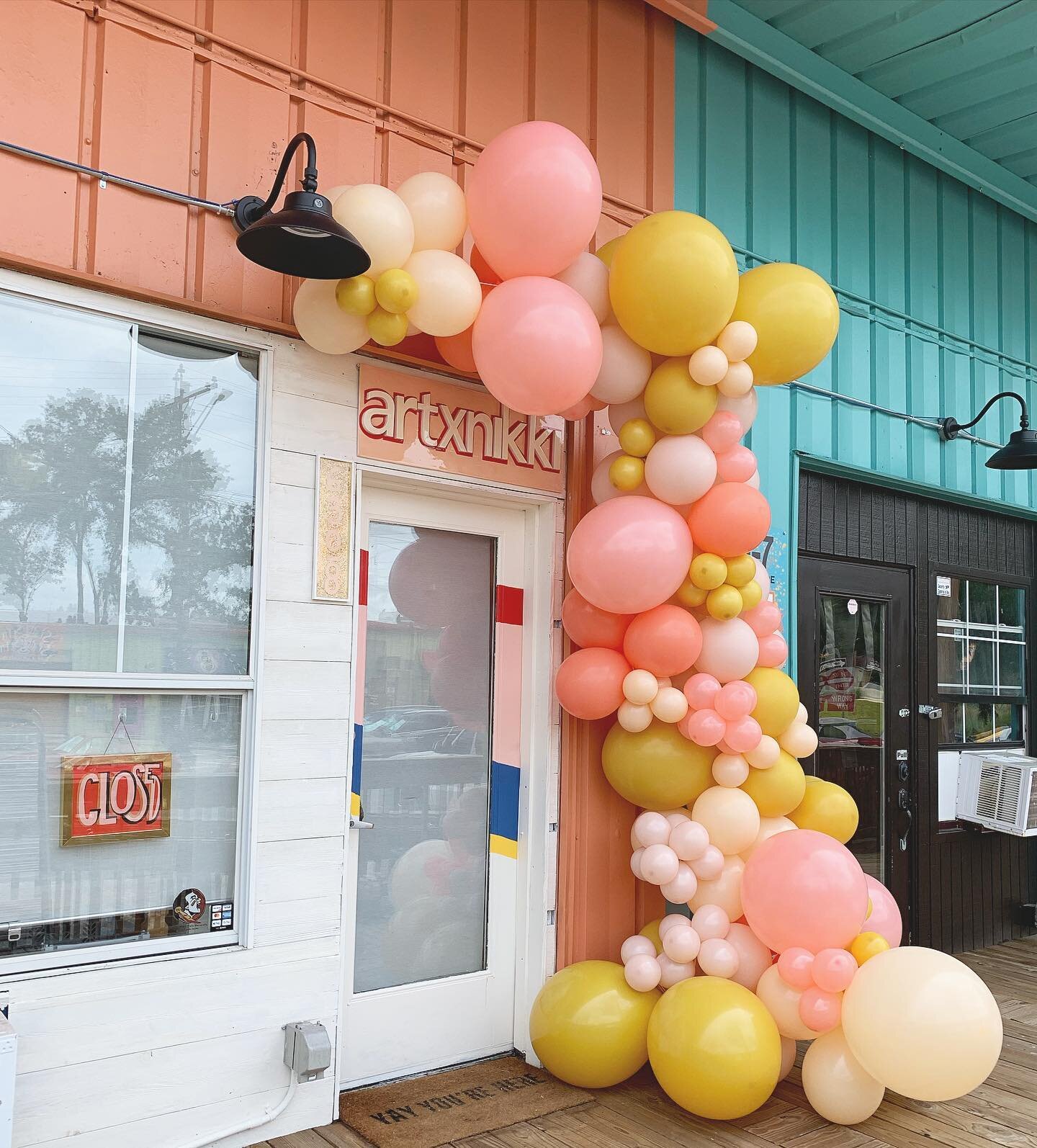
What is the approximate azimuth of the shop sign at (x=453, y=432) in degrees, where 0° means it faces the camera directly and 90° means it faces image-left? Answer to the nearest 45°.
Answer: approximately 315°

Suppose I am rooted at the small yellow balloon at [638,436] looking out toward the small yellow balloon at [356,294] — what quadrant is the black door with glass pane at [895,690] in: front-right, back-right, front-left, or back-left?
back-right

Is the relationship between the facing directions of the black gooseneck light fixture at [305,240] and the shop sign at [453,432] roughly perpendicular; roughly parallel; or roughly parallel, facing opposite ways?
roughly parallel

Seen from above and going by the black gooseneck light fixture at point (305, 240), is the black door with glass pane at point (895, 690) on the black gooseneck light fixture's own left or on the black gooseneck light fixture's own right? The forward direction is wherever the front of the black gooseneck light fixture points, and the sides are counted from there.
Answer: on the black gooseneck light fixture's own left

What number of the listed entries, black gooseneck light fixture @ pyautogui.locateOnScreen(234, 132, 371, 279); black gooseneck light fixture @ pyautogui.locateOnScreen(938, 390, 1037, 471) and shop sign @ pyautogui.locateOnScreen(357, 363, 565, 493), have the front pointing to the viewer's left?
0

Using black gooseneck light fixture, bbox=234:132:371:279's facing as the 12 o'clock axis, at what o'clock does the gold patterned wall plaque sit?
The gold patterned wall plaque is roughly at 8 o'clock from the black gooseneck light fixture.

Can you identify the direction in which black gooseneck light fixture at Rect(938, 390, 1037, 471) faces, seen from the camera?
facing the viewer and to the right of the viewer

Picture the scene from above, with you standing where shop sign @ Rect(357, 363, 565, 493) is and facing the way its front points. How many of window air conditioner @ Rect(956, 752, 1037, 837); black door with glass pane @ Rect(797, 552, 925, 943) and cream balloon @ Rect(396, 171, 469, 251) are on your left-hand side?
2

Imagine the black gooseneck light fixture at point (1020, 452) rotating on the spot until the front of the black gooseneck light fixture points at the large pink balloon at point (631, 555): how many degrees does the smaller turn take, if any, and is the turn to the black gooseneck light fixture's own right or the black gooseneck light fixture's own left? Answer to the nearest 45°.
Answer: approximately 90° to the black gooseneck light fixture's own right
